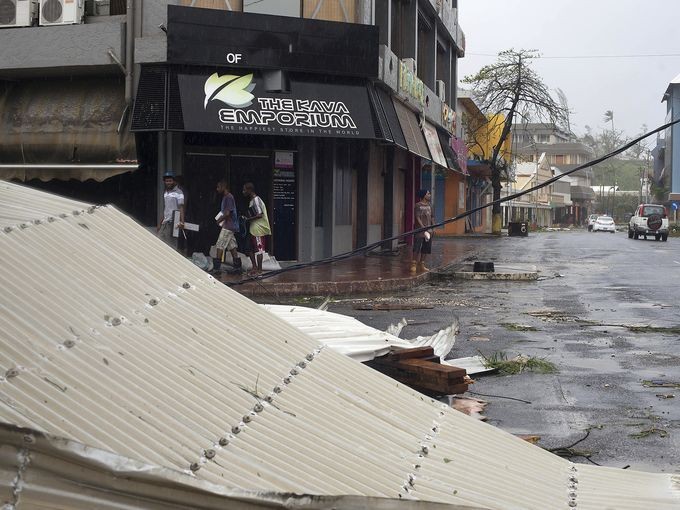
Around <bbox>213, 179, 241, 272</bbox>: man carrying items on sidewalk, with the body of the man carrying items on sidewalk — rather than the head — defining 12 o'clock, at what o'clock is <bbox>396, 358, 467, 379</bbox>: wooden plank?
The wooden plank is roughly at 9 o'clock from the man carrying items on sidewalk.

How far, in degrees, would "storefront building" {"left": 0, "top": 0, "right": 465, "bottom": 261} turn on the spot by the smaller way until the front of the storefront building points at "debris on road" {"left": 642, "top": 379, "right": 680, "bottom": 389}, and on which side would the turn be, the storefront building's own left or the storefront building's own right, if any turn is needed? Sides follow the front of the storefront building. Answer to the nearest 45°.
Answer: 0° — it already faces it

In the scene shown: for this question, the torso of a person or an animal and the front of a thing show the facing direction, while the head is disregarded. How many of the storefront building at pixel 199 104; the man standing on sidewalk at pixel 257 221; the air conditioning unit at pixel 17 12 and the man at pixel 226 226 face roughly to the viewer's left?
2

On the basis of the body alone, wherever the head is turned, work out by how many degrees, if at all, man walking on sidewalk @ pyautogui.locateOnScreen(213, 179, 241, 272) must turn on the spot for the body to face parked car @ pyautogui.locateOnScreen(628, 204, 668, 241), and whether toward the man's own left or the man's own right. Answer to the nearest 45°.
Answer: approximately 135° to the man's own right

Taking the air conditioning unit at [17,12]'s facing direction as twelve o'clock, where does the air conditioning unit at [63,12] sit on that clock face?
the air conditioning unit at [63,12] is roughly at 10 o'clock from the air conditioning unit at [17,12].

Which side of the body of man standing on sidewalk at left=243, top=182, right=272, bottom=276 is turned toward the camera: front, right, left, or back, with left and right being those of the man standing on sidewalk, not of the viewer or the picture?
left

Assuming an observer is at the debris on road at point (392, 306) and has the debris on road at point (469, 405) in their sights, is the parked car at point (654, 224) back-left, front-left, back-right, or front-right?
back-left

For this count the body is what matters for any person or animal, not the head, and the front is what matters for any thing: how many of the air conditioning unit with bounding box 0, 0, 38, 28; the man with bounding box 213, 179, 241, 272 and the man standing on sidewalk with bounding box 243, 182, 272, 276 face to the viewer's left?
2

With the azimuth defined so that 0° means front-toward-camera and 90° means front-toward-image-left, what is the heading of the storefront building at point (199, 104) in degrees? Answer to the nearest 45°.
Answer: approximately 0°

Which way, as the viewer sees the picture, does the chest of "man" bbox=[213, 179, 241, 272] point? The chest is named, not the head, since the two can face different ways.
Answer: to the viewer's left

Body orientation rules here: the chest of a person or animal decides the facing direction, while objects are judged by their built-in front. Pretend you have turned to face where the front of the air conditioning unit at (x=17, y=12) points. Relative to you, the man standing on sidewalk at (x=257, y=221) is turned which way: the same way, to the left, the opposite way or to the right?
to the right

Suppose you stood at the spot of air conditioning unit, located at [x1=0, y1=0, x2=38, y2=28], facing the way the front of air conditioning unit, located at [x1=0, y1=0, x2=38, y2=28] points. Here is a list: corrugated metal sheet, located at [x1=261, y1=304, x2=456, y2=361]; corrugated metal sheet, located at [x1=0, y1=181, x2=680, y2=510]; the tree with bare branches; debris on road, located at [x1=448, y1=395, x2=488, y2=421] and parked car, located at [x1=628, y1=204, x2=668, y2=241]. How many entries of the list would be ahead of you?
3

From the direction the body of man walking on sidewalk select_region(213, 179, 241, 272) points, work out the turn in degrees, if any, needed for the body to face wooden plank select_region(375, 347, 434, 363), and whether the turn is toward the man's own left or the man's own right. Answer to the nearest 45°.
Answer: approximately 90° to the man's own left
